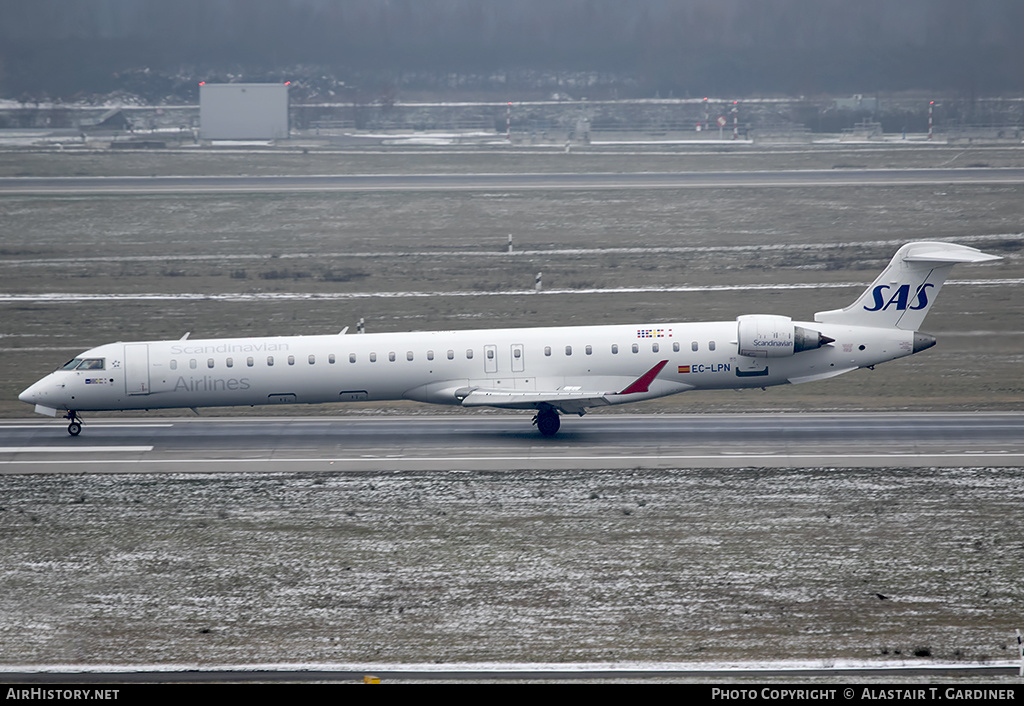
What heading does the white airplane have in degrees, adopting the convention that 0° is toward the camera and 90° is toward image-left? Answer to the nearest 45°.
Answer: approximately 90°
